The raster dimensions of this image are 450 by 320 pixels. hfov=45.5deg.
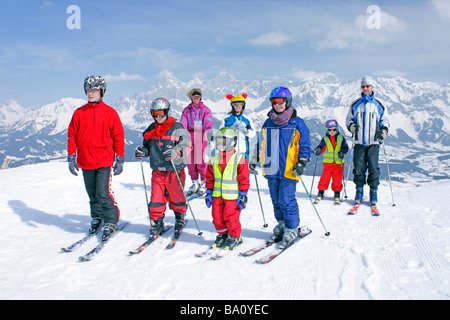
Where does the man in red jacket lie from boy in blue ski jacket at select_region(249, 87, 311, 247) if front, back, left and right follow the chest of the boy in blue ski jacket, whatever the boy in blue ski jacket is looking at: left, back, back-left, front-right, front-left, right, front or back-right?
front-right

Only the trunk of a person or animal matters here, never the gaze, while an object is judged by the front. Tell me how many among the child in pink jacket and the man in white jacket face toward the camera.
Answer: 2

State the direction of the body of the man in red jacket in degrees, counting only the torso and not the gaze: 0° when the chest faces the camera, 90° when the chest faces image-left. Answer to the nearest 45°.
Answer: approximately 45°

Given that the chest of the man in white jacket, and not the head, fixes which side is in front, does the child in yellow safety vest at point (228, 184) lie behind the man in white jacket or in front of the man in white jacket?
in front

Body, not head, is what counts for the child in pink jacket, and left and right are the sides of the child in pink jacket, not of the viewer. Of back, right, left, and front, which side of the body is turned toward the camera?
front

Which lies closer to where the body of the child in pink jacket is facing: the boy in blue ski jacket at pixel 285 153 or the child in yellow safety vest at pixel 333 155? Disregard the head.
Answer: the boy in blue ski jacket

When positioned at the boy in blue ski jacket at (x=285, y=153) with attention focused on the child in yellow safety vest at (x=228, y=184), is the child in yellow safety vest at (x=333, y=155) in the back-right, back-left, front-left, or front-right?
back-right

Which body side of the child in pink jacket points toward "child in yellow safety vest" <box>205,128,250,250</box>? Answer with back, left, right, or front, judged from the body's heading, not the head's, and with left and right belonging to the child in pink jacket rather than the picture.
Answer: front

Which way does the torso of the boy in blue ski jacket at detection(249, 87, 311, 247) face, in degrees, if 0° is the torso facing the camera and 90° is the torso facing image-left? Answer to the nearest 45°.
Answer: approximately 45°

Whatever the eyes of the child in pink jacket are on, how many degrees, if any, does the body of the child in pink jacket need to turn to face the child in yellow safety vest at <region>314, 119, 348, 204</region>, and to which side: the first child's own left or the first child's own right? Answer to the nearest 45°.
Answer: approximately 90° to the first child's own left

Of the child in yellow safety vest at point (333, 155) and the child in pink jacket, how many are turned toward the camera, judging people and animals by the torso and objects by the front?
2
